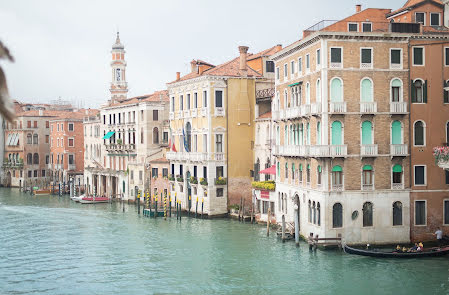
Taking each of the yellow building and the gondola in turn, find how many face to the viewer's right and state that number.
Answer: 0

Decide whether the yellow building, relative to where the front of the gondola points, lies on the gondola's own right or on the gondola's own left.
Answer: on the gondola's own right

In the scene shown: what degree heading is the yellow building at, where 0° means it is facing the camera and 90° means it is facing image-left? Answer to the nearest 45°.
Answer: approximately 45°

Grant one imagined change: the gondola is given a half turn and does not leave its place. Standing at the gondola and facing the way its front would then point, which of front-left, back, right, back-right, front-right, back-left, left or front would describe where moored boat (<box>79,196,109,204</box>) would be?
back-left

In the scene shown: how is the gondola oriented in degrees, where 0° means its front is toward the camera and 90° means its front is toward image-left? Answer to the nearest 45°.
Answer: approximately 90°

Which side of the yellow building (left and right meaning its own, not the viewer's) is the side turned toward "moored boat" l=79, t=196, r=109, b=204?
right

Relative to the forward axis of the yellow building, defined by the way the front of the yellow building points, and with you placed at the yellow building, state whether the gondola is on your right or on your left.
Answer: on your left
